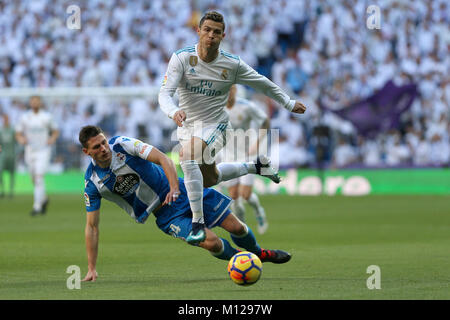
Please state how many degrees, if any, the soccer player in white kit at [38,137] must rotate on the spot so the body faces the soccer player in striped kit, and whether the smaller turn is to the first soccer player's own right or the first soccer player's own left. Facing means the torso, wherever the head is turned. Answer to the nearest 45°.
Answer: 0° — they already face them

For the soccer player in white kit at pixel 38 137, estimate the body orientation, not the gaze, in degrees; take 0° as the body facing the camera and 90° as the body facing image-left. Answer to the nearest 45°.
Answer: approximately 0°

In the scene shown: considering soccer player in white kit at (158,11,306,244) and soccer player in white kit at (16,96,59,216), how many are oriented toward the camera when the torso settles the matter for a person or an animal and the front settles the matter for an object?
2

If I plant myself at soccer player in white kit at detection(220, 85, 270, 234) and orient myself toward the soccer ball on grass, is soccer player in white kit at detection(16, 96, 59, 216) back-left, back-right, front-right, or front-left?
back-right

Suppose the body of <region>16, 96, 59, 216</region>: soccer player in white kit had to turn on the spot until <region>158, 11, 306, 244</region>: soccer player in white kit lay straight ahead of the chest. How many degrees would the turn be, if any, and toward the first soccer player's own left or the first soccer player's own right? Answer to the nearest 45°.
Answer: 0° — they already face them

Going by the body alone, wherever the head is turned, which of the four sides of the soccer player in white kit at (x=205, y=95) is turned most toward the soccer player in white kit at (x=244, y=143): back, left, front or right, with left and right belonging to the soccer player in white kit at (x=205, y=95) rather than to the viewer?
back

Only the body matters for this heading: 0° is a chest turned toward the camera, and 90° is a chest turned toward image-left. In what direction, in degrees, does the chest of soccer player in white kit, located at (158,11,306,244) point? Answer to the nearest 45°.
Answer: approximately 0°

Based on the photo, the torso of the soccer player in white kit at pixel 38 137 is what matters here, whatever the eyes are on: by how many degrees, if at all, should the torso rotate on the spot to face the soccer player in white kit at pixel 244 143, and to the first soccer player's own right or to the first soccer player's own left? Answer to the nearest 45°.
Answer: approximately 45° to the first soccer player's own left

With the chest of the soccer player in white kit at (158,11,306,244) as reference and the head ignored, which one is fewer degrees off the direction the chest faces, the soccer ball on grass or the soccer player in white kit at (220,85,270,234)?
the soccer ball on grass

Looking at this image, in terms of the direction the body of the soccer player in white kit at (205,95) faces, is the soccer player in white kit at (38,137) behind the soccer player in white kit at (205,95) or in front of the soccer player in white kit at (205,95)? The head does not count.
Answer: behind
